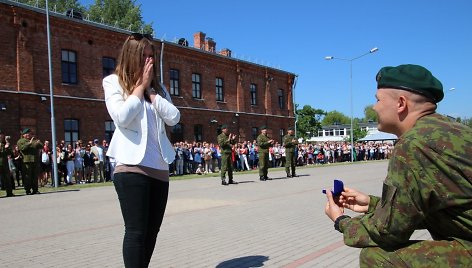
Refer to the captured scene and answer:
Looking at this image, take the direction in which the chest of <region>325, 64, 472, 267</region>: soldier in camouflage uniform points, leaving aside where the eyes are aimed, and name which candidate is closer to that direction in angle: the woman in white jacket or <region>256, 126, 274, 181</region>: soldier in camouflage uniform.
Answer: the woman in white jacket

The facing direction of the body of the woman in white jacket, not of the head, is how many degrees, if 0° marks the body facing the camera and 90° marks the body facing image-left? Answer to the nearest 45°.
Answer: approximately 315°

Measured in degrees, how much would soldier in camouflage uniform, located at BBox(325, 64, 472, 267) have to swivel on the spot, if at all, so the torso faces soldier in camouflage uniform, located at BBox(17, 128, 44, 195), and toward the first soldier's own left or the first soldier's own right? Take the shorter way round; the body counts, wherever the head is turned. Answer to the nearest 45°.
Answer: approximately 45° to the first soldier's own right

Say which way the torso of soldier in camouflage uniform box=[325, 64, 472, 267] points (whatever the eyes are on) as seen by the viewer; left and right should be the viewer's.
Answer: facing to the left of the viewer

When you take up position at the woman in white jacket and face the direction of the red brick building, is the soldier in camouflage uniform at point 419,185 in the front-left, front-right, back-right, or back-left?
back-right

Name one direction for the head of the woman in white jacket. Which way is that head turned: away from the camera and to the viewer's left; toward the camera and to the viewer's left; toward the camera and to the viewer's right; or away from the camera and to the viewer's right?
toward the camera and to the viewer's right

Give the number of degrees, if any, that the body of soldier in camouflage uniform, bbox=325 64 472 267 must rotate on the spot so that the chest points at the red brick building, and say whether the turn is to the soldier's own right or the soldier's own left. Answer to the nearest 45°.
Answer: approximately 45° to the soldier's own right

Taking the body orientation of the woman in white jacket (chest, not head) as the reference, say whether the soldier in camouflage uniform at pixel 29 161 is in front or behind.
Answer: behind

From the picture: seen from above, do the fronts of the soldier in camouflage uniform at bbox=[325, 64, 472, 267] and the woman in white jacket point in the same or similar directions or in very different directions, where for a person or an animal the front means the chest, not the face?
very different directions

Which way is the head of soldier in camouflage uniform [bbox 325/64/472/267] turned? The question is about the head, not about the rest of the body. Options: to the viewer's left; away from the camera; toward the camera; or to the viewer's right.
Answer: to the viewer's left

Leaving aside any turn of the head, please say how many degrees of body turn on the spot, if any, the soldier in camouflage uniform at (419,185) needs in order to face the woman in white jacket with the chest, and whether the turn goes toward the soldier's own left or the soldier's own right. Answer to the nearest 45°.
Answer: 0° — they already face them

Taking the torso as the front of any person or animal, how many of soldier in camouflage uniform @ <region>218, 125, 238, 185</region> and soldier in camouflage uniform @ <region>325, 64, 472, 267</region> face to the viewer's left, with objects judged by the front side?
1
